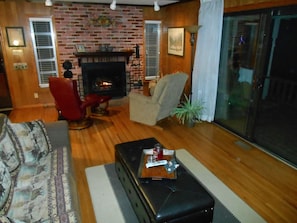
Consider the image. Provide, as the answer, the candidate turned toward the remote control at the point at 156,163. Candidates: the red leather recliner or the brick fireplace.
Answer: the brick fireplace

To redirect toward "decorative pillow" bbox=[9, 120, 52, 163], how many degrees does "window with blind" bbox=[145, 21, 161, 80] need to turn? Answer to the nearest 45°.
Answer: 0° — it already faces it

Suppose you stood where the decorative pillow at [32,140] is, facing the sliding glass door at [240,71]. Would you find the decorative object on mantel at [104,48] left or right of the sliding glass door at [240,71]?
left

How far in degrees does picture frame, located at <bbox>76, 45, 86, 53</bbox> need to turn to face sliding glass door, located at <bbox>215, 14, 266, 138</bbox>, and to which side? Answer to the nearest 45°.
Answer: approximately 45° to its left

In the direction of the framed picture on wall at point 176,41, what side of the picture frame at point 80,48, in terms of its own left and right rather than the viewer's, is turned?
left

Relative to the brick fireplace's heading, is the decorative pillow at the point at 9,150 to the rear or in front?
in front

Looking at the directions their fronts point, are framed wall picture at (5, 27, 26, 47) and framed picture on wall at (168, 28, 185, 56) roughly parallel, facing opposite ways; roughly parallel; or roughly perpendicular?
roughly perpendicular

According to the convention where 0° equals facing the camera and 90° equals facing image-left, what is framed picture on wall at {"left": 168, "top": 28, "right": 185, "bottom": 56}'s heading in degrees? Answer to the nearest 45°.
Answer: approximately 45°

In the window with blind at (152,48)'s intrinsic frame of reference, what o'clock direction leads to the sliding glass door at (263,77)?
The sliding glass door is roughly at 11 o'clock from the window with blind.

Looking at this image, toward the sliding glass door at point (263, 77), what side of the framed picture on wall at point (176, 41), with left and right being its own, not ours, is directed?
left
